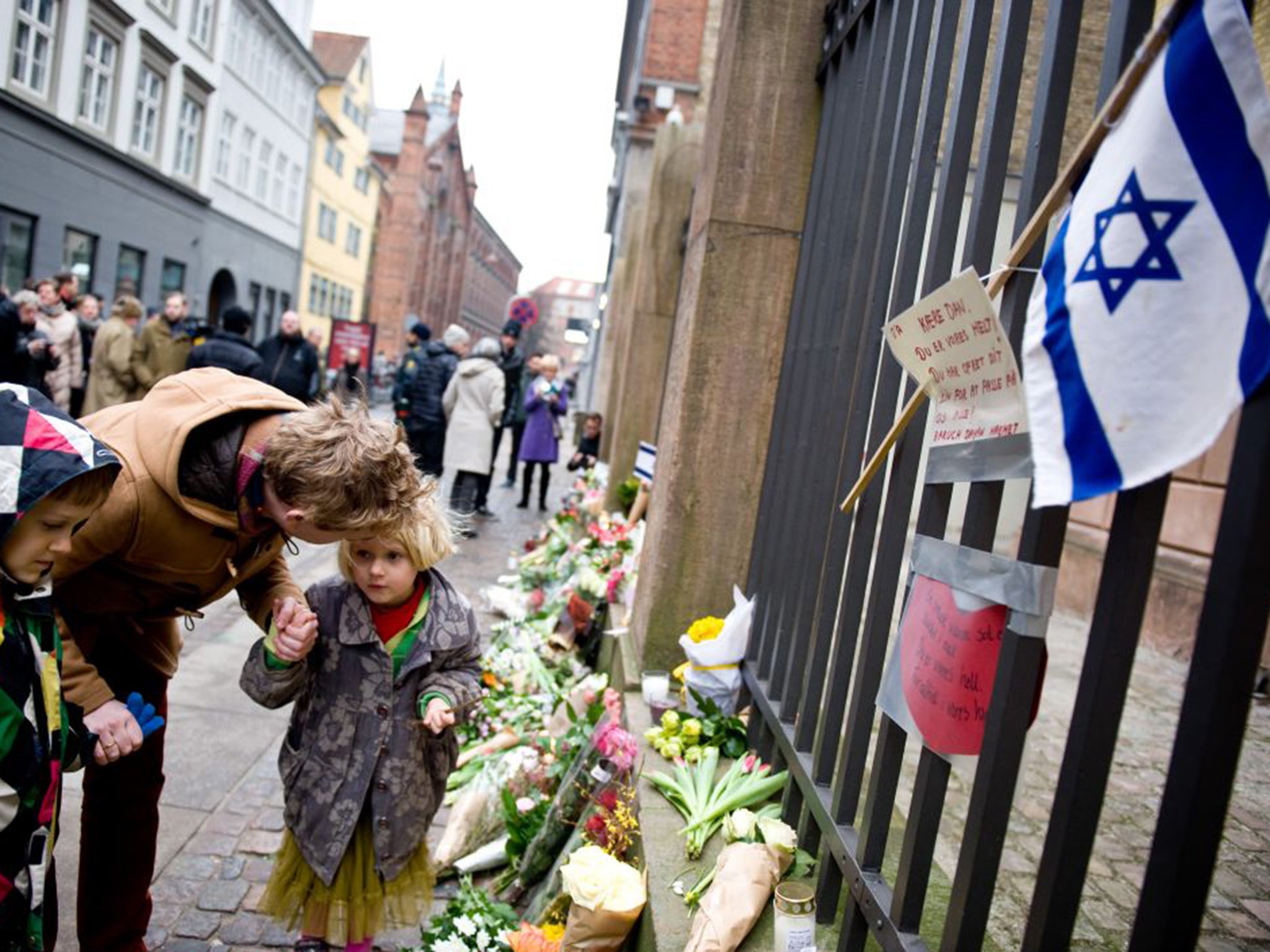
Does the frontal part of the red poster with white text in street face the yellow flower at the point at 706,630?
yes

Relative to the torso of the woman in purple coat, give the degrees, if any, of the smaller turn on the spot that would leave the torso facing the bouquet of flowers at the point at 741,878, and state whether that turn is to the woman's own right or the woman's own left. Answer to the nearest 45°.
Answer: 0° — they already face it

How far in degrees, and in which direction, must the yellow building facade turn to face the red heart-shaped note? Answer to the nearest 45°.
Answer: approximately 45° to its right

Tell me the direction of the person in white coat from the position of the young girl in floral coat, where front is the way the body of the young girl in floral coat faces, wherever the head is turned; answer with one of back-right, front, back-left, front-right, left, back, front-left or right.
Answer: back

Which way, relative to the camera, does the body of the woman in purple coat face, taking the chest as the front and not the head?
toward the camera

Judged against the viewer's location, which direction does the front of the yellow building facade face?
facing the viewer and to the right of the viewer

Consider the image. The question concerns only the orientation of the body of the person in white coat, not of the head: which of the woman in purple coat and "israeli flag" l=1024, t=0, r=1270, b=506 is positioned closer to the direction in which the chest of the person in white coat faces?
the woman in purple coat

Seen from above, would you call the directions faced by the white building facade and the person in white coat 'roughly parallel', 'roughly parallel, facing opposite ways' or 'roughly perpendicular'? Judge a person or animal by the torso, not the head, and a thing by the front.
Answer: roughly perpendicular

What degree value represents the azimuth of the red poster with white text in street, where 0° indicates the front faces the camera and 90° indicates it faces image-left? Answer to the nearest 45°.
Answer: approximately 0°

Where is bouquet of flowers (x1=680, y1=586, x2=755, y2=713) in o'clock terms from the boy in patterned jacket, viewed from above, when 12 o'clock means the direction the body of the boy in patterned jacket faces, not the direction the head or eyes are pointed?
The bouquet of flowers is roughly at 10 o'clock from the boy in patterned jacket.

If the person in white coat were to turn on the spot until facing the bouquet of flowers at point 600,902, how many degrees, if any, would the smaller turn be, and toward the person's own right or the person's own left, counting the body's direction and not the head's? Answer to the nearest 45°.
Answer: approximately 135° to the person's own right

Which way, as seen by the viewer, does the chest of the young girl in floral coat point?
toward the camera

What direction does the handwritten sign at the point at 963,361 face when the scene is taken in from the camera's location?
facing the viewer

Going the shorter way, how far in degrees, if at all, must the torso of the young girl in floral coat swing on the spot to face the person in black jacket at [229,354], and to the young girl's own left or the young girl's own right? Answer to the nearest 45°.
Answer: approximately 180°
